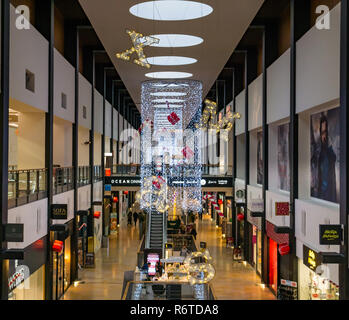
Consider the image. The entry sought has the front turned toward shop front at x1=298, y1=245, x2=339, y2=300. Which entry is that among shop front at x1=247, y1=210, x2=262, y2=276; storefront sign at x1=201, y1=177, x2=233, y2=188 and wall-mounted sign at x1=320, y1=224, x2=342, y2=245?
the storefront sign

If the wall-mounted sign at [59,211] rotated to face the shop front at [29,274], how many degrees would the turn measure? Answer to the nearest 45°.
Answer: approximately 45° to its right

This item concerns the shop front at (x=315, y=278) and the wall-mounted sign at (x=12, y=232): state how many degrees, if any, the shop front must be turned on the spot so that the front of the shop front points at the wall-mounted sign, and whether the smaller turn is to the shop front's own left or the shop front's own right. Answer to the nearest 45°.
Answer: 0° — it already faces it

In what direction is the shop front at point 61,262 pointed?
to the viewer's right
